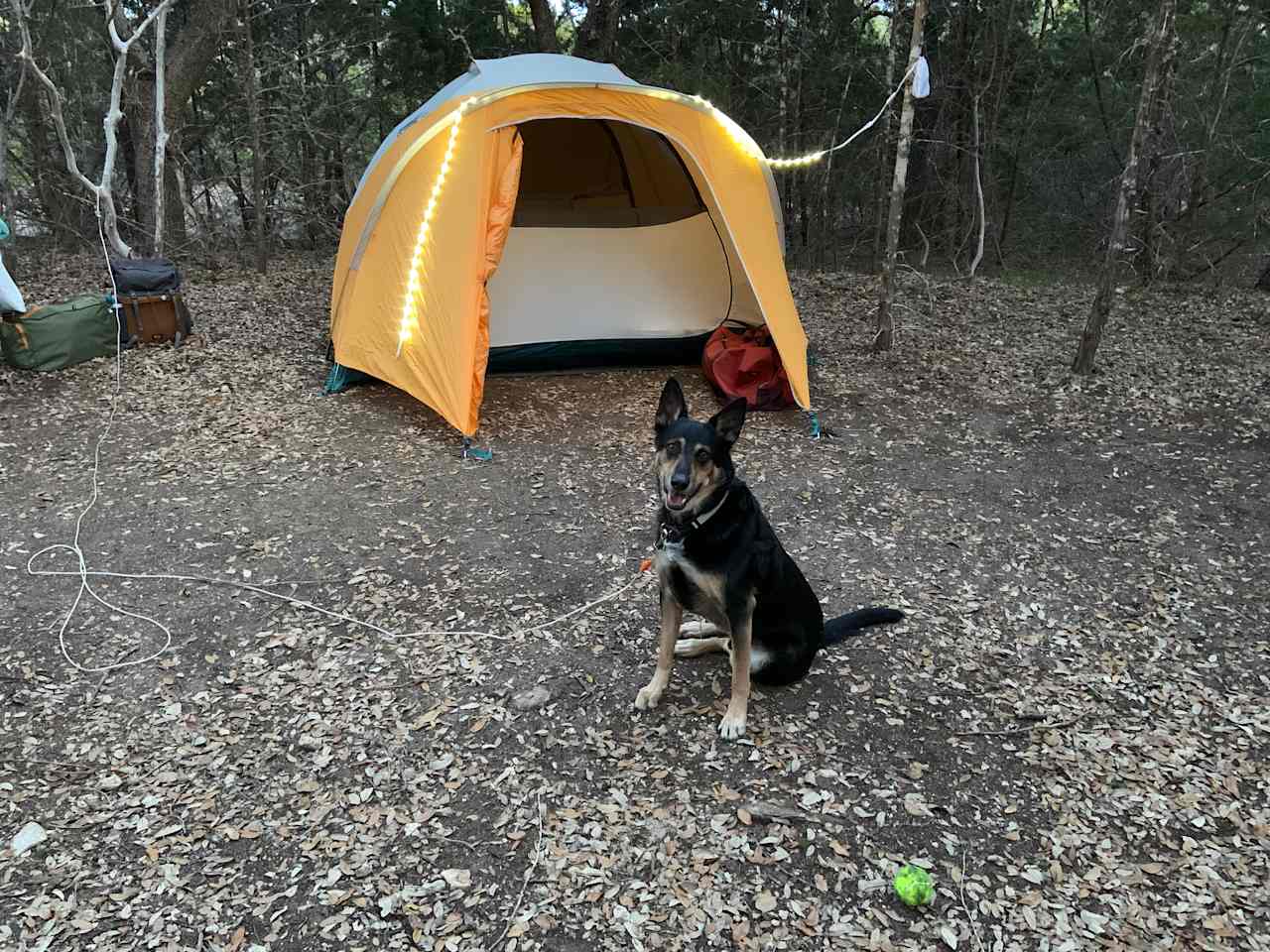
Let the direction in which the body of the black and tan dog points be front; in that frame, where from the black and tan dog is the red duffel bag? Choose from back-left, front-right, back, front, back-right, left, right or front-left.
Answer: back-right

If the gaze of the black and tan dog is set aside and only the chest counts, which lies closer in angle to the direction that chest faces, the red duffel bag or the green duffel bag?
the green duffel bag

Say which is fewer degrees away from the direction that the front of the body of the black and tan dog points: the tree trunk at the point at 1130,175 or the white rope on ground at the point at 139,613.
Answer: the white rope on ground

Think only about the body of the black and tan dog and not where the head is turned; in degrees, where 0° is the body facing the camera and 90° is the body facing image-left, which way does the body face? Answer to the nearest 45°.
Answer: approximately 45°

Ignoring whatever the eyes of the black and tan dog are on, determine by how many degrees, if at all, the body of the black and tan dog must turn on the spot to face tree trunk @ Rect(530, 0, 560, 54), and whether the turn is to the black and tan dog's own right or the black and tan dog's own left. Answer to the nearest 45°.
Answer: approximately 135° to the black and tan dog's own right

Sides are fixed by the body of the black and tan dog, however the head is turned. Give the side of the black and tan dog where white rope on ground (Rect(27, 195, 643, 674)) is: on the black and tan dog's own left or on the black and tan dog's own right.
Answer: on the black and tan dog's own right

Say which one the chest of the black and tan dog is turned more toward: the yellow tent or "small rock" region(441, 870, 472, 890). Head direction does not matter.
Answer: the small rock

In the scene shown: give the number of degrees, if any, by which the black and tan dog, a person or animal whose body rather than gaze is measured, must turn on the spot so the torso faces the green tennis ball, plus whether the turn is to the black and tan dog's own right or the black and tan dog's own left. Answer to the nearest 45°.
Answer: approximately 90° to the black and tan dog's own left

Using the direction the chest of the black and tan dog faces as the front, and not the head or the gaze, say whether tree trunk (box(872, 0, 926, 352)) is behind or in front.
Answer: behind

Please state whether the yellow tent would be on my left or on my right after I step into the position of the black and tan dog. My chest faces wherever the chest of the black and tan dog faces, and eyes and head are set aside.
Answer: on my right
